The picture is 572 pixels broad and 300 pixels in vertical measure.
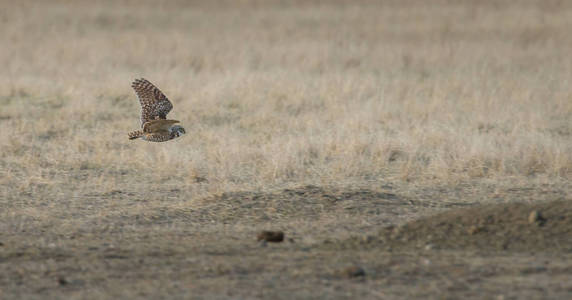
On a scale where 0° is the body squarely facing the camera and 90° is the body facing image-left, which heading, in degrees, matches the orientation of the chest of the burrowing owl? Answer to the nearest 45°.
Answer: approximately 270°

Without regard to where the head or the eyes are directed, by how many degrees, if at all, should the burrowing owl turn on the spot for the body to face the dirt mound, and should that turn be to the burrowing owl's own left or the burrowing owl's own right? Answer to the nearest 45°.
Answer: approximately 45° to the burrowing owl's own right
